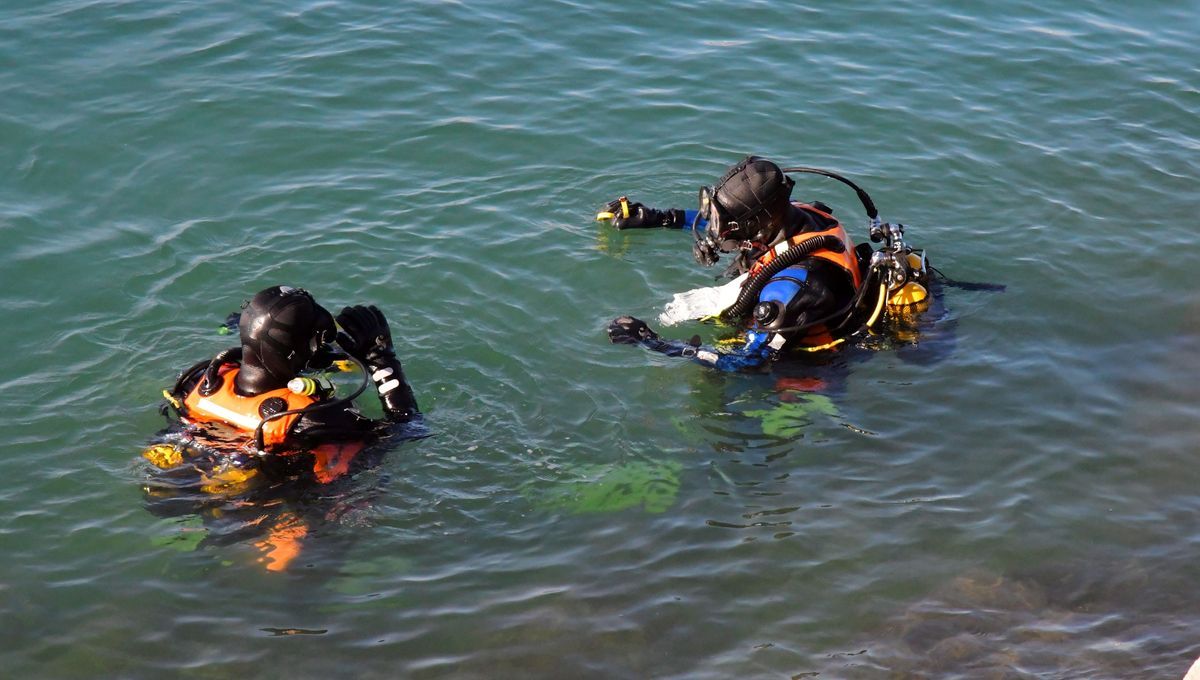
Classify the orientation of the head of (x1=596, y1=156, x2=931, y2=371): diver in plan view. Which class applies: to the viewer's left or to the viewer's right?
to the viewer's left

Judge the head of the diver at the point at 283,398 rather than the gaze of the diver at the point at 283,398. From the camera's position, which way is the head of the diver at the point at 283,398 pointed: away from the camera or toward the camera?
away from the camera

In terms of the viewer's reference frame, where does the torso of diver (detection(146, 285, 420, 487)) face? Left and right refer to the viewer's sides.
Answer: facing away from the viewer and to the right of the viewer

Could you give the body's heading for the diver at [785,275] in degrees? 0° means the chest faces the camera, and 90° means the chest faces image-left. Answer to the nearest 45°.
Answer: approximately 90°
